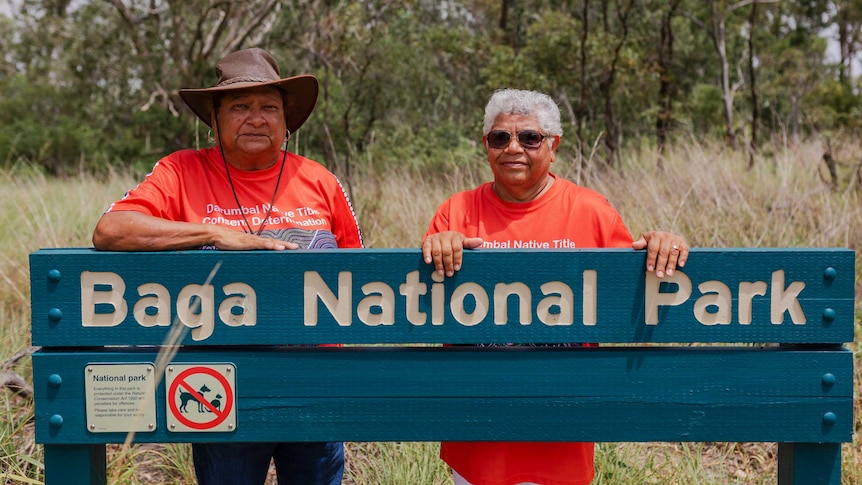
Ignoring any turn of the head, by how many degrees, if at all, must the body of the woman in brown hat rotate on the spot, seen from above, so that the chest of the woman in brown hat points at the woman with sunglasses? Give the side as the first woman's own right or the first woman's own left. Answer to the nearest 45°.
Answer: approximately 90° to the first woman's own left

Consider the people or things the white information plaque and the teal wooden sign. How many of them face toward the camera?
2

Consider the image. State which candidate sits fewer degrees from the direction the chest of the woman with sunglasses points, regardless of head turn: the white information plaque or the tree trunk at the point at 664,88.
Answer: the white information plaque

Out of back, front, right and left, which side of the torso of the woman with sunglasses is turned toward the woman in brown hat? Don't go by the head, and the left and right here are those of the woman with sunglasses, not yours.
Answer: right

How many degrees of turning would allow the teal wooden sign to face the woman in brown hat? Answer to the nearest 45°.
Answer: approximately 135° to its right

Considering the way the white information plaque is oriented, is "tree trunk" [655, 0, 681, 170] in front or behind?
behind
